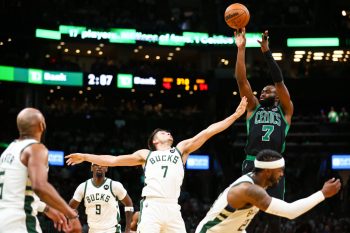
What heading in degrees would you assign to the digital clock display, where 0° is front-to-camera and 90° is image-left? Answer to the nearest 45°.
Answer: approximately 0°
